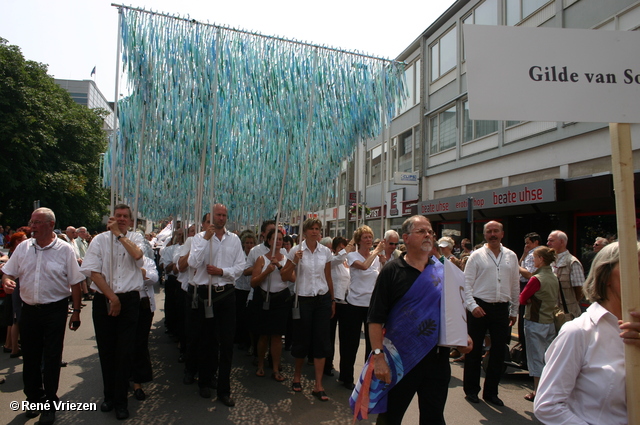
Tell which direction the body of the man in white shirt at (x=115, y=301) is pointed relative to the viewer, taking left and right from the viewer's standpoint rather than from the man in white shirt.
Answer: facing the viewer

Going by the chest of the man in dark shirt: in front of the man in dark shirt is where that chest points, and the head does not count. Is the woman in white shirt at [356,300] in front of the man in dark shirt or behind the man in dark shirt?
behind

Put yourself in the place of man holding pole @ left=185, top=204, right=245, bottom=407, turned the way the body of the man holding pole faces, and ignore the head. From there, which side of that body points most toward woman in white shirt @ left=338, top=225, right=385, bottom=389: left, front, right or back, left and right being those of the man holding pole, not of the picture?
left

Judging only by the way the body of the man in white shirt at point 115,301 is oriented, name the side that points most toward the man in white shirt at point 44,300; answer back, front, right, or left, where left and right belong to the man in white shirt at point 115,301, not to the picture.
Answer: right

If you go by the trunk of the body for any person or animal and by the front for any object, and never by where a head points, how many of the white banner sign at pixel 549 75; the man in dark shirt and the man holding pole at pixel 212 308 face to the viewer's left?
0

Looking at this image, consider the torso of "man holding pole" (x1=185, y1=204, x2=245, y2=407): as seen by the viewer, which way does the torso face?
toward the camera

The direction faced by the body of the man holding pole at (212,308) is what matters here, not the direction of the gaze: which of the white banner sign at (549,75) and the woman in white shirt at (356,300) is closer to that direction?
the white banner sign

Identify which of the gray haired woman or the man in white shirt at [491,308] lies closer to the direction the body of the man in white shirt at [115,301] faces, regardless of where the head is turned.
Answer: the gray haired woman

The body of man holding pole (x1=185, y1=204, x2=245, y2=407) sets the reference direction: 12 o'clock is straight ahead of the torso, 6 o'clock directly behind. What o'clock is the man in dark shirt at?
The man in dark shirt is roughly at 11 o'clock from the man holding pole.

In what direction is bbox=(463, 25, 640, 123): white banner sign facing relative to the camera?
toward the camera

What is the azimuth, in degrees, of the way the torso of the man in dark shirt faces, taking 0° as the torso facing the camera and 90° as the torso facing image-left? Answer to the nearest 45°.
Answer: approximately 315°

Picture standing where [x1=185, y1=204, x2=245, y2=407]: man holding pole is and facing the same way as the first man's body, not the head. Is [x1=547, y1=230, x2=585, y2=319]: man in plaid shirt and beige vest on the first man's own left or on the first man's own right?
on the first man's own left
